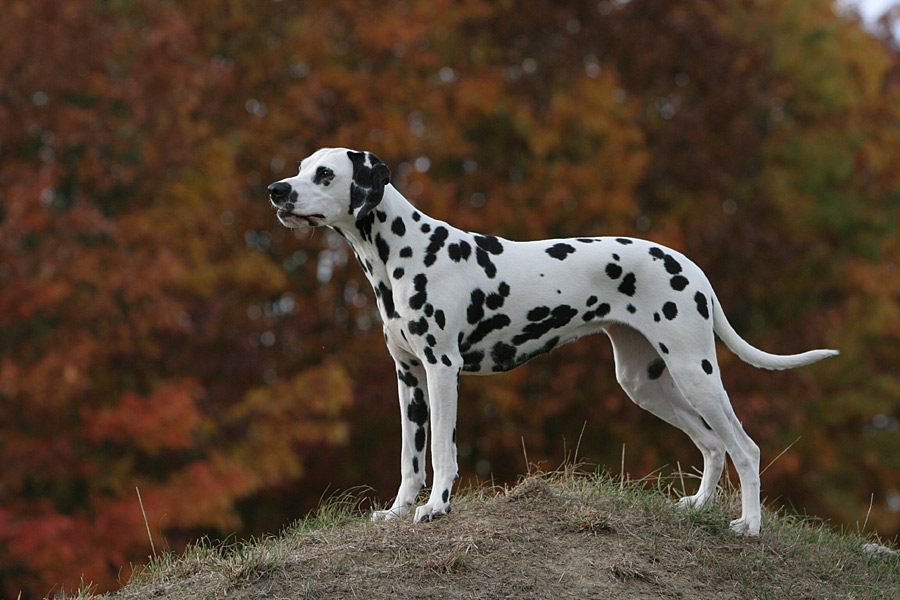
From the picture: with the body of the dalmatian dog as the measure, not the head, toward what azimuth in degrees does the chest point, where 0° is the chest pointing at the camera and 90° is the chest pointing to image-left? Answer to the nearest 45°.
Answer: approximately 90°
